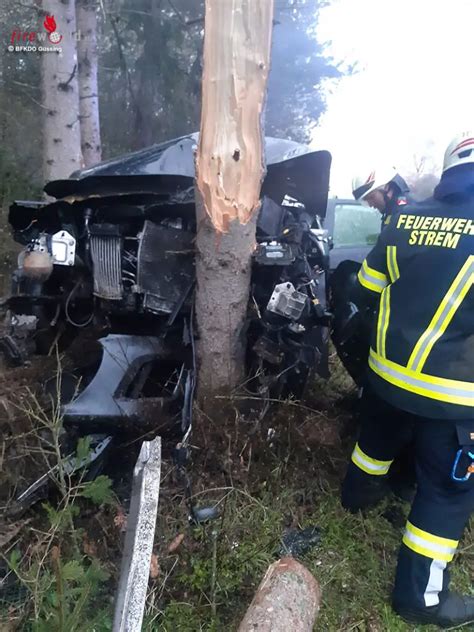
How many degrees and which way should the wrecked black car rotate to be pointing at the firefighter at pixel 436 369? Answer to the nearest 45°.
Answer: approximately 45° to its left

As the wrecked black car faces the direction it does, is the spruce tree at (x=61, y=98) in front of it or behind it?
behind

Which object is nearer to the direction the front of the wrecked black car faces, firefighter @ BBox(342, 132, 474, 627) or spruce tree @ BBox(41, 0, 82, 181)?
the firefighter

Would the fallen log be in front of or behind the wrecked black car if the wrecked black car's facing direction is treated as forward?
in front

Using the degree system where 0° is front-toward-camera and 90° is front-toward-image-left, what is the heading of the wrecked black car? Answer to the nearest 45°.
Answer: approximately 0°

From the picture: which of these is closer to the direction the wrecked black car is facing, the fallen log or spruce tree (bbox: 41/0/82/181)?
the fallen log

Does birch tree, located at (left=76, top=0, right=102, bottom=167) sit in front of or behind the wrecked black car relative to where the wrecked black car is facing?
behind

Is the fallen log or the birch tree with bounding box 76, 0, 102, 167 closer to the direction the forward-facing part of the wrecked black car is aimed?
the fallen log
